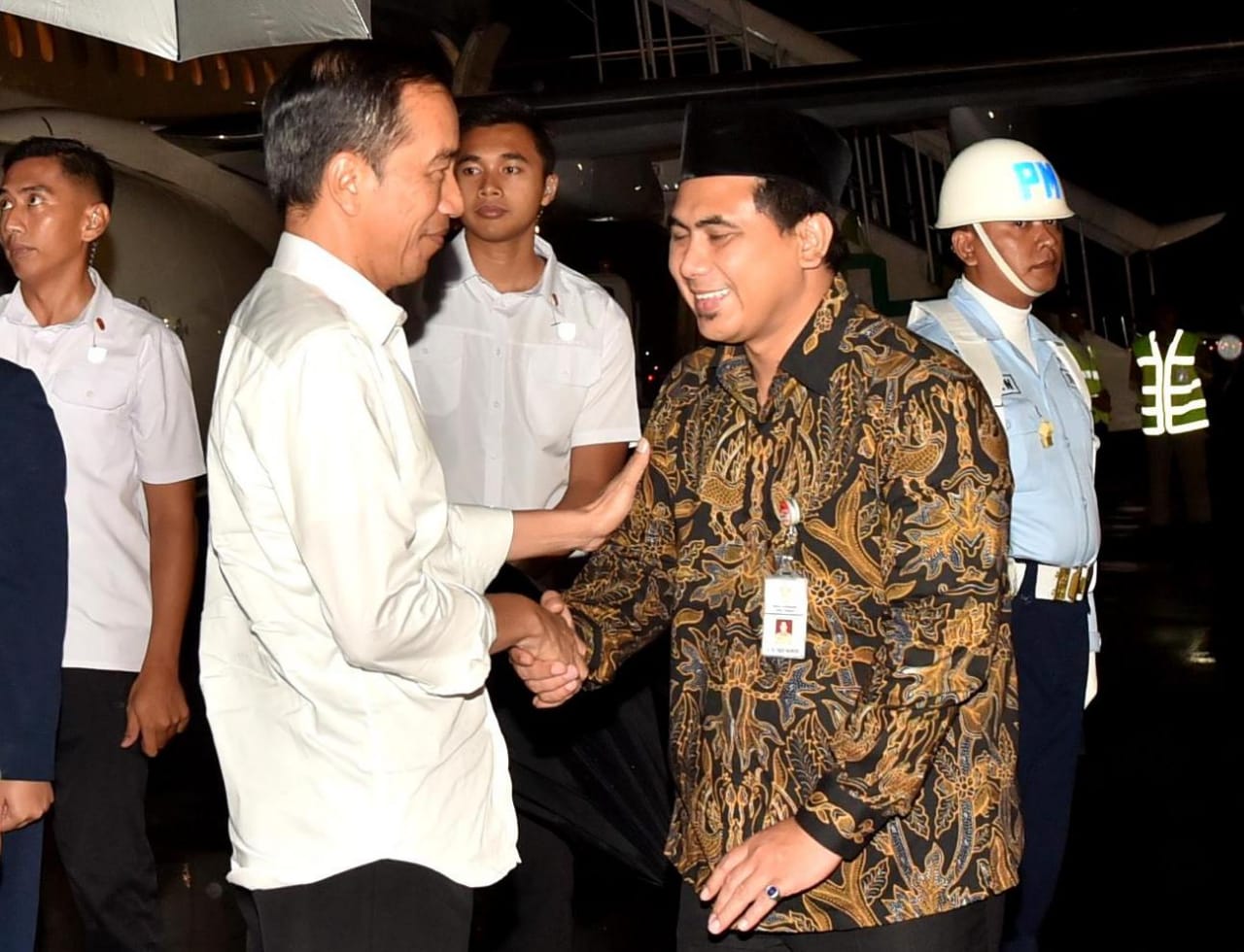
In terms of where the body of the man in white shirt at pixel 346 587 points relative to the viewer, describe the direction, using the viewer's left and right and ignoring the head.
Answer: facing to the right of the viewer

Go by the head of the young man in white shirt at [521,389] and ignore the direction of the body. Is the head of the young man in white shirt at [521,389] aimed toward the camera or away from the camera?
toward the camera

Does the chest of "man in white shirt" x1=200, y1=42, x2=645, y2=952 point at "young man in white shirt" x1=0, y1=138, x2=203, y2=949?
no

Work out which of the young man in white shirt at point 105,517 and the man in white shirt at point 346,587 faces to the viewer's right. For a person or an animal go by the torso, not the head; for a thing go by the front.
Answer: the man in white shirt

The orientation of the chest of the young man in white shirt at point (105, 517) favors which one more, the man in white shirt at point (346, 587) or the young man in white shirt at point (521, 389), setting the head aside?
the man in white shirt

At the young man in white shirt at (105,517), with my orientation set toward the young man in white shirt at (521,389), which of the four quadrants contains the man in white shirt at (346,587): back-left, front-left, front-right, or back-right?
front-right

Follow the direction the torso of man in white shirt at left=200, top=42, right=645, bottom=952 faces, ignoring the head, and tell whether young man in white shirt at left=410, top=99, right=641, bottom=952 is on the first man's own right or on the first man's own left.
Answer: on the first man's own left

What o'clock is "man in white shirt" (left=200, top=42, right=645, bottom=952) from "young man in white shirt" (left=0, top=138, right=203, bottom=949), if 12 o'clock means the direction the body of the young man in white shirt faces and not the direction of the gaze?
The man in white shirt is roughly at 10 o'clock from the young man in white shirt.

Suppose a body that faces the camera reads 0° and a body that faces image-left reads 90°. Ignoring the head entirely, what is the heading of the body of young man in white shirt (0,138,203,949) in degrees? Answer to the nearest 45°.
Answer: approximately 45°

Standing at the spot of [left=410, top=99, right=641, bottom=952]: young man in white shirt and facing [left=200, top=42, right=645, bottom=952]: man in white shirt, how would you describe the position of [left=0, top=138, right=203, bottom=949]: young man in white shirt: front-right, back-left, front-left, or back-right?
front-right

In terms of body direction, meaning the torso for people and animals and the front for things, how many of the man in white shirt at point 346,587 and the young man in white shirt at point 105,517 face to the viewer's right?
1

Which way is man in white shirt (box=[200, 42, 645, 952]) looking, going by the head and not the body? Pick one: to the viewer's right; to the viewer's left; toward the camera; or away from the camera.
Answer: to the viewer's right

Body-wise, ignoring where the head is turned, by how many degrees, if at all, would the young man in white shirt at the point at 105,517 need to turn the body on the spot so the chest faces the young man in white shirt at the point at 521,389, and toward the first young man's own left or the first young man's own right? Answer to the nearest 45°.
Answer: approximately 135° to the first young man's own left
